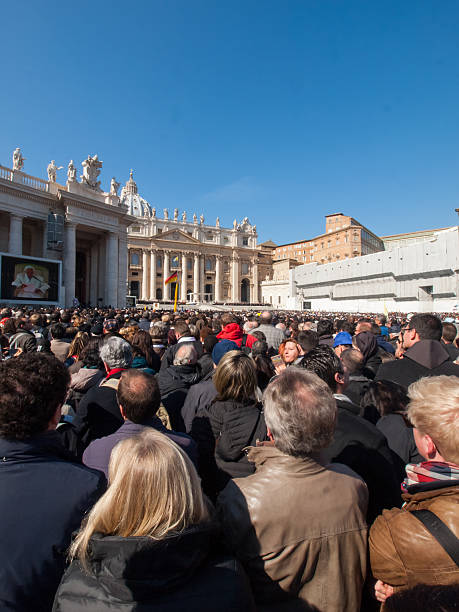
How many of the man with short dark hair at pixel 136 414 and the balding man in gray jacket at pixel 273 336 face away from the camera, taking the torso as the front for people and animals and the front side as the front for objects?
2

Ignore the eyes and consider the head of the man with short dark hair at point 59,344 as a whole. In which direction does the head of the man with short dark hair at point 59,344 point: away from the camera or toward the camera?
away from the camera

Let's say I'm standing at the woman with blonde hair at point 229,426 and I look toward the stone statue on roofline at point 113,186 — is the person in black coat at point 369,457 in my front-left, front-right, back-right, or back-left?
back-right

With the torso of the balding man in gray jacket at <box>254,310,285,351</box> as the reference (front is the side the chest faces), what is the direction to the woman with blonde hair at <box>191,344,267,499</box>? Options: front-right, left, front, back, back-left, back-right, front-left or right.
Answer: back

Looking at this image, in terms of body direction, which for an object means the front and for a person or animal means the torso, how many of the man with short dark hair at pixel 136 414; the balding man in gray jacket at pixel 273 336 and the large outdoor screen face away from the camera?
2

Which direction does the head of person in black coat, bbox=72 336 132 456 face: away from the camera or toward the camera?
away from the camera

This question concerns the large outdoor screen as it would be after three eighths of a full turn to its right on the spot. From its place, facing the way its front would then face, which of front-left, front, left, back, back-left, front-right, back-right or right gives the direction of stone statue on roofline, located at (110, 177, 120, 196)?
back-right

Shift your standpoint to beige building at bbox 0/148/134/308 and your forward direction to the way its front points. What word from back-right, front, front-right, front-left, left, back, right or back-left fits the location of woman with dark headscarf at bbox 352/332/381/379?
front-right

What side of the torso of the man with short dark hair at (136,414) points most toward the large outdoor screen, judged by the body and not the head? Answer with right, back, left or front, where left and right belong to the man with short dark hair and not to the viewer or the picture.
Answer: front

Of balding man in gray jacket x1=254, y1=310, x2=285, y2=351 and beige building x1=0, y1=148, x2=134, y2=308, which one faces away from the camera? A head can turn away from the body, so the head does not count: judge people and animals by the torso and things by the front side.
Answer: the balding man in gray jacket

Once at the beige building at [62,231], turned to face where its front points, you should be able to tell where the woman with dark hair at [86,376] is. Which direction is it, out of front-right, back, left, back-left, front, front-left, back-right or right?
front-right

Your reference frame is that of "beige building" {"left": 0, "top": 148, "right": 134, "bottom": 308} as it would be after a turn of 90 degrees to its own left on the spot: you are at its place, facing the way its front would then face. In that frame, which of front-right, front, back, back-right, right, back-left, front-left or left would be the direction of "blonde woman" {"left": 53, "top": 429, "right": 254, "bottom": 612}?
back-right

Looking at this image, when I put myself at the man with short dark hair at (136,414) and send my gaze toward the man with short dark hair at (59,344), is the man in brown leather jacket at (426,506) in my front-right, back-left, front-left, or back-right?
back-right

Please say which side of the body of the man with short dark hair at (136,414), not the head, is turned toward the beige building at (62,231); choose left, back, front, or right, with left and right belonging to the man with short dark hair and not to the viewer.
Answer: front

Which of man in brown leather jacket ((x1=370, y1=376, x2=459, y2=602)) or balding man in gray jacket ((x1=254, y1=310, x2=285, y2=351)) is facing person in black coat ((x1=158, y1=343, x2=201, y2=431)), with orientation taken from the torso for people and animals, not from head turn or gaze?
the man in brown leather jacket

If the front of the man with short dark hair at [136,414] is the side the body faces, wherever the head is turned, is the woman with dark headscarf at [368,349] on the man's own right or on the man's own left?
on the man's own right

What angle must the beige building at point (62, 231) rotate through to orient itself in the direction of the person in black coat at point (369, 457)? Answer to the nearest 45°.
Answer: approximately 45° to its right

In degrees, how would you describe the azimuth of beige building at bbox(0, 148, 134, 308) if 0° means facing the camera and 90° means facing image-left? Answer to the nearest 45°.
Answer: approximately 315°

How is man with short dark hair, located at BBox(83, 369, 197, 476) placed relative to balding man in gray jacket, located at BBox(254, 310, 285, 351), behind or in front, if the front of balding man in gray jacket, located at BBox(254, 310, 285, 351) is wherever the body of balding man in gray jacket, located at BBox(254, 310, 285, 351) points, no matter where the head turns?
behind

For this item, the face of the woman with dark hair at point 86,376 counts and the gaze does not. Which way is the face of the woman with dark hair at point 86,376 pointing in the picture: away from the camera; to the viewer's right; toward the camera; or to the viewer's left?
away from the camera

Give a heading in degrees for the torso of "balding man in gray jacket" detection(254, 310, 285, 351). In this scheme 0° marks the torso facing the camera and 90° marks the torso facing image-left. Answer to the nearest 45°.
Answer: approximately 180°
